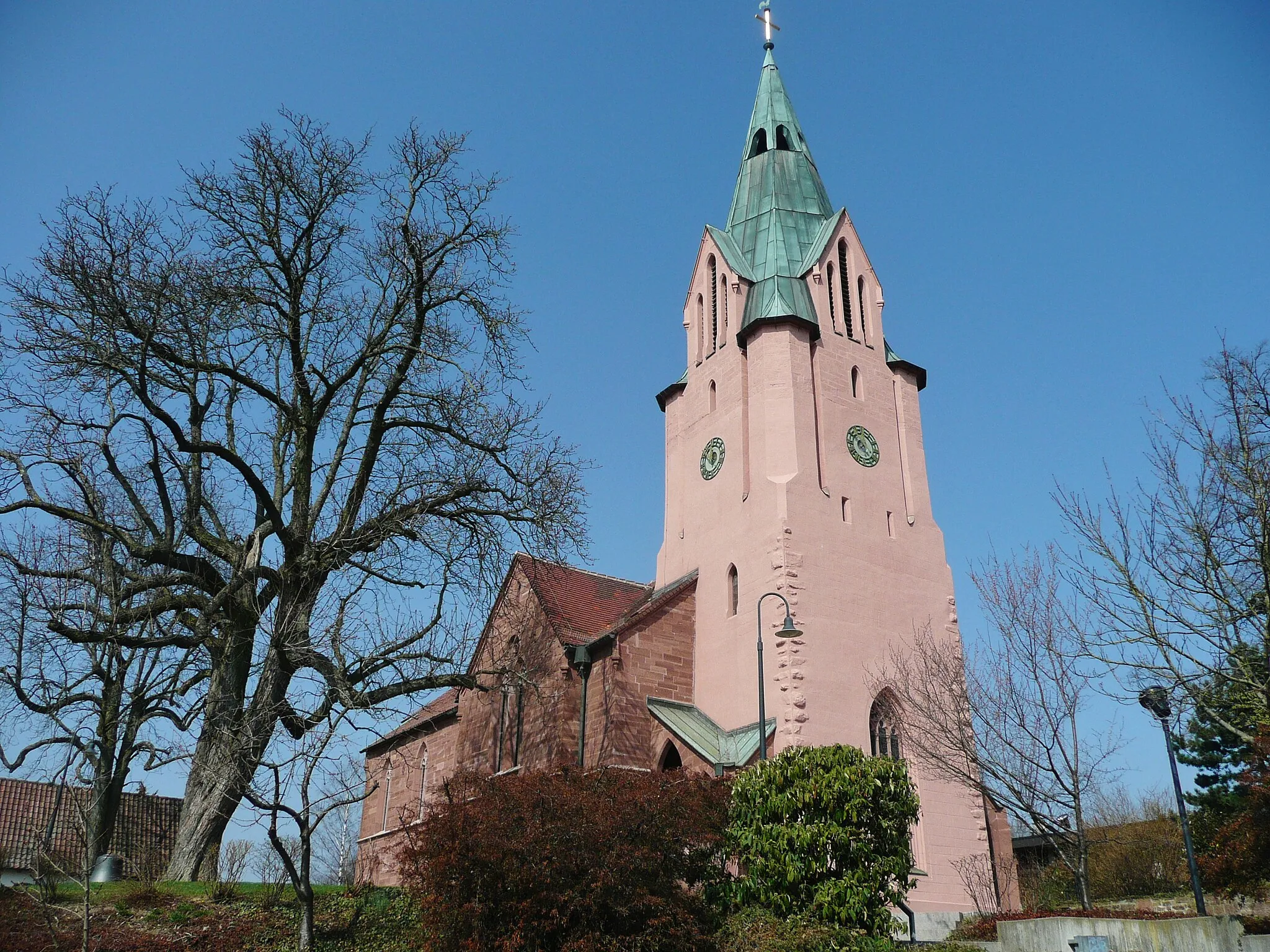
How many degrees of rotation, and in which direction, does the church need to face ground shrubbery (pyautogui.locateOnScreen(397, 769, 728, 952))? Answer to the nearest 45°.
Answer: approximately 45° to its right

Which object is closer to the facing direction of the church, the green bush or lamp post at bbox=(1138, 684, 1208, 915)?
the lamp post

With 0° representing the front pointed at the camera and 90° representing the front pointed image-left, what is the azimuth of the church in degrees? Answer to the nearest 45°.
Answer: approximately 315°

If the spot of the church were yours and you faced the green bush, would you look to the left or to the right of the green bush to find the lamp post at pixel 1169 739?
left

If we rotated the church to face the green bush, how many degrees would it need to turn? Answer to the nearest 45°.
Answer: approximately 45° to its right

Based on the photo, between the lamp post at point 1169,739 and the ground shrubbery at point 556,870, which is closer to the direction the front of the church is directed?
the lamp post

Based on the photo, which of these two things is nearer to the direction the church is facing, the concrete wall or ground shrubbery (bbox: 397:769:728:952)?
the concrete wall
